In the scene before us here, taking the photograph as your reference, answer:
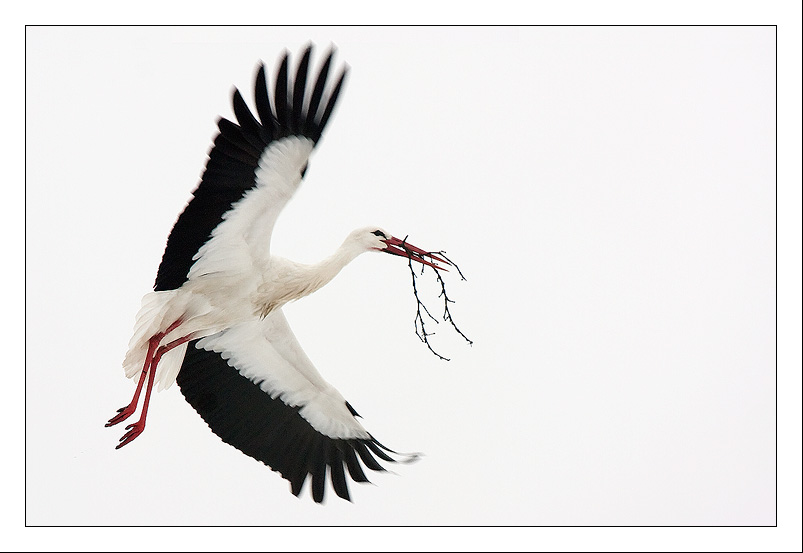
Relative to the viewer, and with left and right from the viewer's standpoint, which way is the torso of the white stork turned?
facing to the right of the viewer
